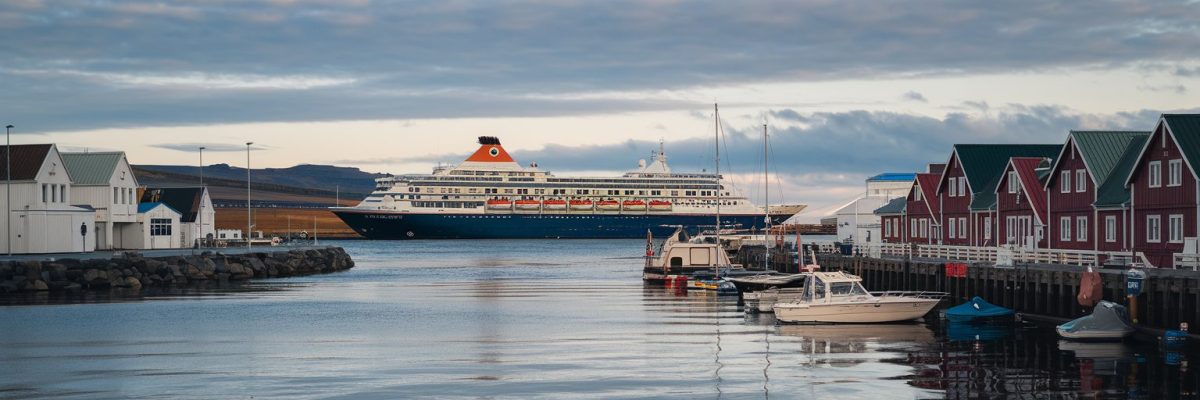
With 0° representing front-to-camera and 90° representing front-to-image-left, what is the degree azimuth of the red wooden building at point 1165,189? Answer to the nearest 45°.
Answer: approximately 45°

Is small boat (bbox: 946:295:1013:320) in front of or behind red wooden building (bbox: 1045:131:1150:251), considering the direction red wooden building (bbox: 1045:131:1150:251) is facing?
in front

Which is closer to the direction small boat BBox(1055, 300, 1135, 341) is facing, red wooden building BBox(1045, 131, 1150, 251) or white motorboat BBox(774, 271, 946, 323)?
the white motorboat

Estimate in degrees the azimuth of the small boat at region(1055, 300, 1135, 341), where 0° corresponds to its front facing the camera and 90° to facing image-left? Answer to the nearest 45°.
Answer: approximately 90°

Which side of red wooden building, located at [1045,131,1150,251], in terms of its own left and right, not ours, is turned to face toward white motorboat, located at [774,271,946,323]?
front

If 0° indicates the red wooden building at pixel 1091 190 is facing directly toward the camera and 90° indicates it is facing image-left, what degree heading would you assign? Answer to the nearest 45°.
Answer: approximately 45°

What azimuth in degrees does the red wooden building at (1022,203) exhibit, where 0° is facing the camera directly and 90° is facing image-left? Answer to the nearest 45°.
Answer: approximately 45°
